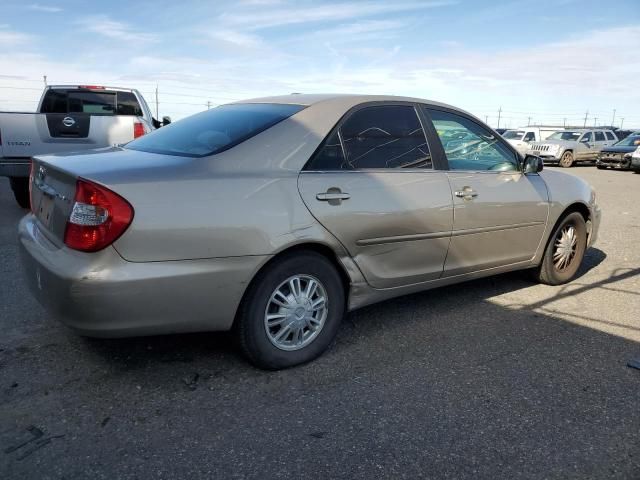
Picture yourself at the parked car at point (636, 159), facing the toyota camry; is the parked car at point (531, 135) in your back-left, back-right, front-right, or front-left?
back-right

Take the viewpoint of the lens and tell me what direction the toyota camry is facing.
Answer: facing away from the viewer and to the right of the viewer

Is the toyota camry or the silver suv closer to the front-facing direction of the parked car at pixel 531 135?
the toyota camry

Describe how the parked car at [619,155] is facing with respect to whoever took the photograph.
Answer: facing the viewer and to the left of the viewer

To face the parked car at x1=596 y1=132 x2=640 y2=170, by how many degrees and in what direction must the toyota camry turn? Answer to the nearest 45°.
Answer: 0° — it already faces it

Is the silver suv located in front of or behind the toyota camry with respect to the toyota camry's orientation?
in front

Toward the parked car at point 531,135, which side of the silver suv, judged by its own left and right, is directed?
right

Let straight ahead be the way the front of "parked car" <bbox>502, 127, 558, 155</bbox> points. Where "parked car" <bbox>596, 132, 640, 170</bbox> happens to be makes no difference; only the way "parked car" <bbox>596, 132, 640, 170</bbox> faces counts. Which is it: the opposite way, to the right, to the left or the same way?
the same way

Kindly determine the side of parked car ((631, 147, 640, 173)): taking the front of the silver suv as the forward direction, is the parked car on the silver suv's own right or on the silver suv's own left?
on the silver suv's own left

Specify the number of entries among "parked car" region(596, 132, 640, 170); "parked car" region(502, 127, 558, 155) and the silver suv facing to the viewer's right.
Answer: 0

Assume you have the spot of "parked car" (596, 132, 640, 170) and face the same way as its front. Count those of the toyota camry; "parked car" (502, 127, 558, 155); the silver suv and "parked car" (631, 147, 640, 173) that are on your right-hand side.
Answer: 2

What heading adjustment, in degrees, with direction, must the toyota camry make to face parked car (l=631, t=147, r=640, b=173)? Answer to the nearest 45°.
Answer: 0° — it already faces it

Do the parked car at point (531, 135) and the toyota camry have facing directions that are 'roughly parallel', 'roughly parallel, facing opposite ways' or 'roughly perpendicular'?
roughly parallel, facing opposite ways

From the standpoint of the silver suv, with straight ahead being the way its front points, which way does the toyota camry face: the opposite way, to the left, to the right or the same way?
the opposite way

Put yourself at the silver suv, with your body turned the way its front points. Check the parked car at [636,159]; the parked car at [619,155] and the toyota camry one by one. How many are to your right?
0

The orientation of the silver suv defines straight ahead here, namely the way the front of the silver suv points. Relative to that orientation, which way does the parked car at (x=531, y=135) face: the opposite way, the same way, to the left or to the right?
the same way

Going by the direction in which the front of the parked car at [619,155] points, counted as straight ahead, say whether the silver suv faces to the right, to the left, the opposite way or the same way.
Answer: the same way
